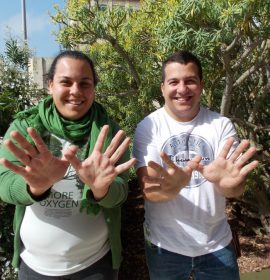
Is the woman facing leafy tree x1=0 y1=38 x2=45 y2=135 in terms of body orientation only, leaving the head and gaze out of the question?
no

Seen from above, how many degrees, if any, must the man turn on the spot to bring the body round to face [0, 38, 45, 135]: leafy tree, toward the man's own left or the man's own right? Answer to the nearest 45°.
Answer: approximately 135° to the man's own right

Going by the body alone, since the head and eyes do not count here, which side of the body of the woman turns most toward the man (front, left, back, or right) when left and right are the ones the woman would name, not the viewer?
left

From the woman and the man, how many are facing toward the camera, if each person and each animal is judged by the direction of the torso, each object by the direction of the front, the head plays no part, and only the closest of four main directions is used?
2

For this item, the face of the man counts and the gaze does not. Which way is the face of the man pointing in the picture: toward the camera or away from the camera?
toward the camera

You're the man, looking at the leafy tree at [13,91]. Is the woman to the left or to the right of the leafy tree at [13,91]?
left

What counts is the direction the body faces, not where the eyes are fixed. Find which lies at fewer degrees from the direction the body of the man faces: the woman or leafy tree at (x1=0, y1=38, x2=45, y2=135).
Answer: the woman

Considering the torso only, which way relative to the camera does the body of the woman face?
toward the camera

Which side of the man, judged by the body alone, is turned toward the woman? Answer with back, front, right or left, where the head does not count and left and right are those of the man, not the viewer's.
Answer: right

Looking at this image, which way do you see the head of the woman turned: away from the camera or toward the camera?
toward the camera

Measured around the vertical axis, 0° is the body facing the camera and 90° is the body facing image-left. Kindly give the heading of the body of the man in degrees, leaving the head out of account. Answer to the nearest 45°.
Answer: approximately 0°

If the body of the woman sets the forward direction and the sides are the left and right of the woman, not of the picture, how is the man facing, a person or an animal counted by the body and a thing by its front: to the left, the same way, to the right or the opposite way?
the same way
